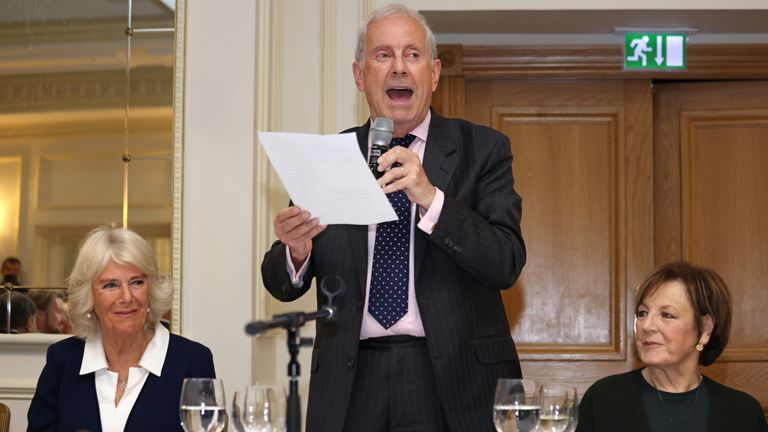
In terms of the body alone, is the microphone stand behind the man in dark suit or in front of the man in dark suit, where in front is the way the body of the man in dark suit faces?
in front

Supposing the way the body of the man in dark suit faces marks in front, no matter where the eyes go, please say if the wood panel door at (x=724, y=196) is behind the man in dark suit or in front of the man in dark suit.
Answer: behind

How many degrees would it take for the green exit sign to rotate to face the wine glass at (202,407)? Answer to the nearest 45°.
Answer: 0° — it already faces it

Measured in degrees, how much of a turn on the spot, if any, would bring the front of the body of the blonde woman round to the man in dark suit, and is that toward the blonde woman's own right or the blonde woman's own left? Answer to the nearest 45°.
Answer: approximately 45° to the blonde woman's own left

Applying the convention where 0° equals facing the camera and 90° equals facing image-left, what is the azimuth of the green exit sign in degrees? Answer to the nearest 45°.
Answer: approximately 0°

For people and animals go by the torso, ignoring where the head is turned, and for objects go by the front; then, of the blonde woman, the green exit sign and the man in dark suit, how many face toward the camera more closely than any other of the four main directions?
3

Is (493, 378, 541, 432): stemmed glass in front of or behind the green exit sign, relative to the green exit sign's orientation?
in front
